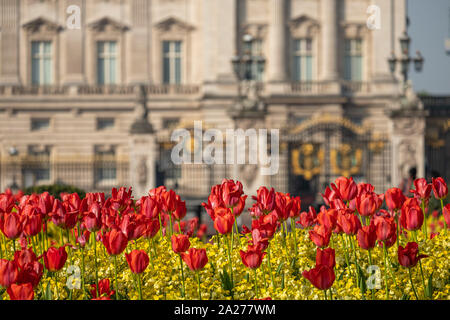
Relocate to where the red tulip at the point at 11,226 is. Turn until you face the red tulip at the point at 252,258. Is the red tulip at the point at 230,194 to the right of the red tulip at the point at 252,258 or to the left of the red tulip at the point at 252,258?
left

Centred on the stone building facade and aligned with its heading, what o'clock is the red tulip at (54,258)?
The red tulip is roughly at 12 o'clock from the stone building facade.

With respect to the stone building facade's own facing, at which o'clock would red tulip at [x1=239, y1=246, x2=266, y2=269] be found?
The red tulip is roughly at 12 o'clock from the stone building facade.

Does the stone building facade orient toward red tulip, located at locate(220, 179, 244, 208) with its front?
yes

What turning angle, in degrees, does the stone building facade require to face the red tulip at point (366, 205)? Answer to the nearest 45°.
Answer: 0° — it already faces it

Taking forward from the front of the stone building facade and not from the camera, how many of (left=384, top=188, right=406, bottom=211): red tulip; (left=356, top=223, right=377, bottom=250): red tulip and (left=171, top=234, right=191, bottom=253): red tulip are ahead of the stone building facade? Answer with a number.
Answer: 3

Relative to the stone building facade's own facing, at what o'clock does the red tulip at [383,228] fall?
The red tulip is roughly at 12 o'clock from the stone building facade.

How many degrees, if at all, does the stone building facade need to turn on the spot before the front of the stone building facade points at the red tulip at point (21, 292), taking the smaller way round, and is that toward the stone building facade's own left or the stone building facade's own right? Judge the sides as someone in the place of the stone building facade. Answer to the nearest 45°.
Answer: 0° — it already faces it

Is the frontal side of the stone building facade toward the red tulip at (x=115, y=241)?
yes

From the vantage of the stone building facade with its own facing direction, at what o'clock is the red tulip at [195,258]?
The red tulip is roughly at 12 o'clock from the stone building facade.

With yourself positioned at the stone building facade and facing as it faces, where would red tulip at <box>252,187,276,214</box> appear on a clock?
The red tulip is roughly at 12 o'clock from the stone building facade.

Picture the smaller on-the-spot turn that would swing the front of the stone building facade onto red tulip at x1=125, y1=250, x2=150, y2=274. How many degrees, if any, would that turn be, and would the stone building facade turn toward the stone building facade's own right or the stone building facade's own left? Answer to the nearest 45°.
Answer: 0° — it already faces it

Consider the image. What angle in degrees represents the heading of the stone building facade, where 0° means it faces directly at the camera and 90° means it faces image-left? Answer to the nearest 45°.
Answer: approximately 0°
